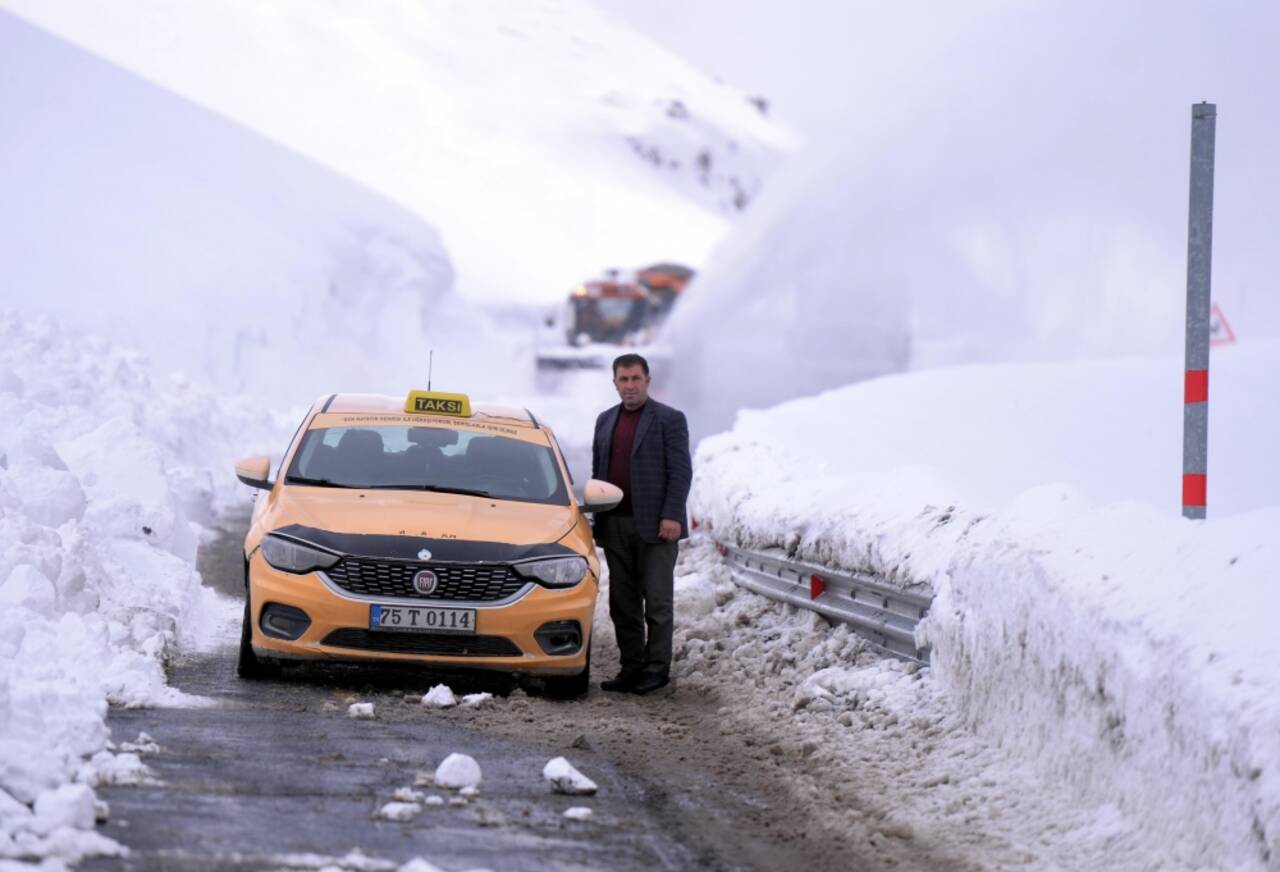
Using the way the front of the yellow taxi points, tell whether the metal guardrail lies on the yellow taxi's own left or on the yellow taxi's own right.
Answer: on the yellow taxi's own left

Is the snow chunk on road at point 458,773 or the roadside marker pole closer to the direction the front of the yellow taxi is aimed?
the snow chunk on road

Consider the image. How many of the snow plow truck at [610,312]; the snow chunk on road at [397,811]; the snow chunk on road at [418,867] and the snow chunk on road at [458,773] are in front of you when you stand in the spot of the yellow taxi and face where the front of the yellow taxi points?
3

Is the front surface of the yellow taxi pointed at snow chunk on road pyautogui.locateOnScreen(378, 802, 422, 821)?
yes

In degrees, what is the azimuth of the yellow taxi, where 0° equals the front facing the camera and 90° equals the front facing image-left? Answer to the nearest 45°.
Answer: approximately 0°

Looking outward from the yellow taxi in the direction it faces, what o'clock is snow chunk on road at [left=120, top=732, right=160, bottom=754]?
The snow chunk on road is roughly at 1 o'clock from the yellow taxi.

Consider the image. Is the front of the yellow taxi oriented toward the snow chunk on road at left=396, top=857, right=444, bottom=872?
yes

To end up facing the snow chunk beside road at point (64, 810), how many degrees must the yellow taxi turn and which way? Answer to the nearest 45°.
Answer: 0° — it already faces it
